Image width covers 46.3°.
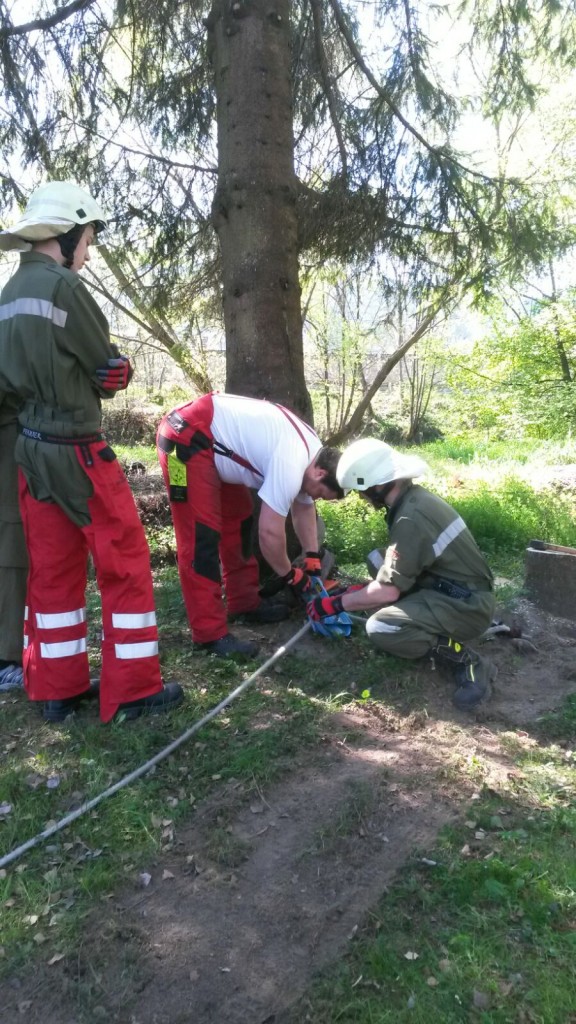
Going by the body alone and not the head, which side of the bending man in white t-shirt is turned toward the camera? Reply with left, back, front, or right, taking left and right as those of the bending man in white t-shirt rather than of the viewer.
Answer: right

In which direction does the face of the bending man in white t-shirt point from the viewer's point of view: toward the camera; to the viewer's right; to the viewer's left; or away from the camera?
to the viewer's right

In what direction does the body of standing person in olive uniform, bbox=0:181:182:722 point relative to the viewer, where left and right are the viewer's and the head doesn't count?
facing away from the viewer and to the right of the viewer

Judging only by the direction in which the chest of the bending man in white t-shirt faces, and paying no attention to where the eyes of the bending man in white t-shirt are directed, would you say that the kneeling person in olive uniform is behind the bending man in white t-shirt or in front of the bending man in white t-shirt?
in front

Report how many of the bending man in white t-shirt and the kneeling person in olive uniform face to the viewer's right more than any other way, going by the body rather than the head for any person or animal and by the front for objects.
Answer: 1

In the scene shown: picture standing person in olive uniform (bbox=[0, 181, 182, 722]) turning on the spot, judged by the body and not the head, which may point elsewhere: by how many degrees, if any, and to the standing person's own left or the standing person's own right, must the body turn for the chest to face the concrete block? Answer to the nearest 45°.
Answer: approximately 45° to the standing person's own right

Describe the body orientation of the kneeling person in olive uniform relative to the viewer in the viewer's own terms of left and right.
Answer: facing to the left of the viewer

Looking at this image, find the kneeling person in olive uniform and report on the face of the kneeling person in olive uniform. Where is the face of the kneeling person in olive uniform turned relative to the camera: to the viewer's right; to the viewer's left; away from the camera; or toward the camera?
to the viewer's left

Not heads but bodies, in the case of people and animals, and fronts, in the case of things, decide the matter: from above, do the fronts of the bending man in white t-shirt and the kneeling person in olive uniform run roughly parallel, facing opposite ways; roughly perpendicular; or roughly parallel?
roughly parallel, facing opposite ways

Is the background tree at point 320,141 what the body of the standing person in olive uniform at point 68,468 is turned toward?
yes

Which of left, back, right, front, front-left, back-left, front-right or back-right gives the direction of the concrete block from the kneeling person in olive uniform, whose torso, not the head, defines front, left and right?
back-right

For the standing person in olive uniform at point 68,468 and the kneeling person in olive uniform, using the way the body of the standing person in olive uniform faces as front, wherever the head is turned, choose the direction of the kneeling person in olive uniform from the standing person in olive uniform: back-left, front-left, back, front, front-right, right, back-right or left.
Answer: front-right

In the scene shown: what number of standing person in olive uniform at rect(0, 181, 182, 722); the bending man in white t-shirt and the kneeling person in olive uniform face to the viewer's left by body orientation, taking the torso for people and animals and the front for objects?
1

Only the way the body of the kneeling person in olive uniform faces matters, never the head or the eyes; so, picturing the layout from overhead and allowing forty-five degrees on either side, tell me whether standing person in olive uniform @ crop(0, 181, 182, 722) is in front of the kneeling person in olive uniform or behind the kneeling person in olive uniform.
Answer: in front

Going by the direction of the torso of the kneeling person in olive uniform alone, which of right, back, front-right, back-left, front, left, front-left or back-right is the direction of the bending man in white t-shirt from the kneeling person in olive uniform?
front
